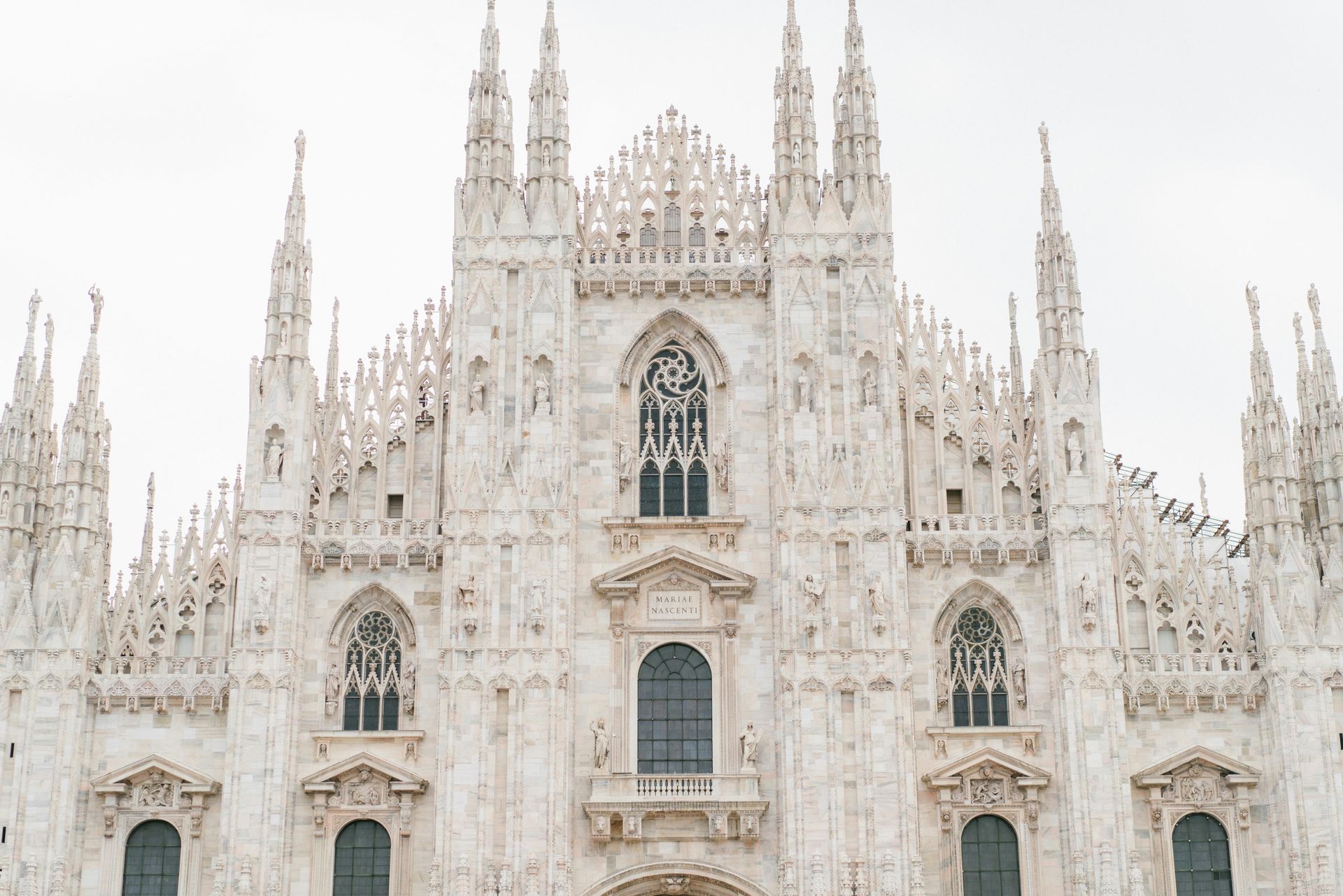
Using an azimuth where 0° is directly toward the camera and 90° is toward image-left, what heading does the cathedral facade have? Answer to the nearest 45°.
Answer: approximately 0°
